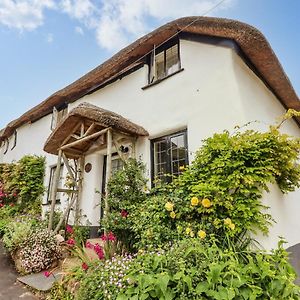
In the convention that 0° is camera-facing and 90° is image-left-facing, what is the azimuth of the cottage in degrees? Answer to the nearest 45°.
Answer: approximately 45°

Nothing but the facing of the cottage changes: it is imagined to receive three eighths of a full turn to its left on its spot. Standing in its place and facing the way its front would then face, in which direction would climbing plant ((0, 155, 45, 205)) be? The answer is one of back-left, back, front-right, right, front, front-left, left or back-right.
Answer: back-left
